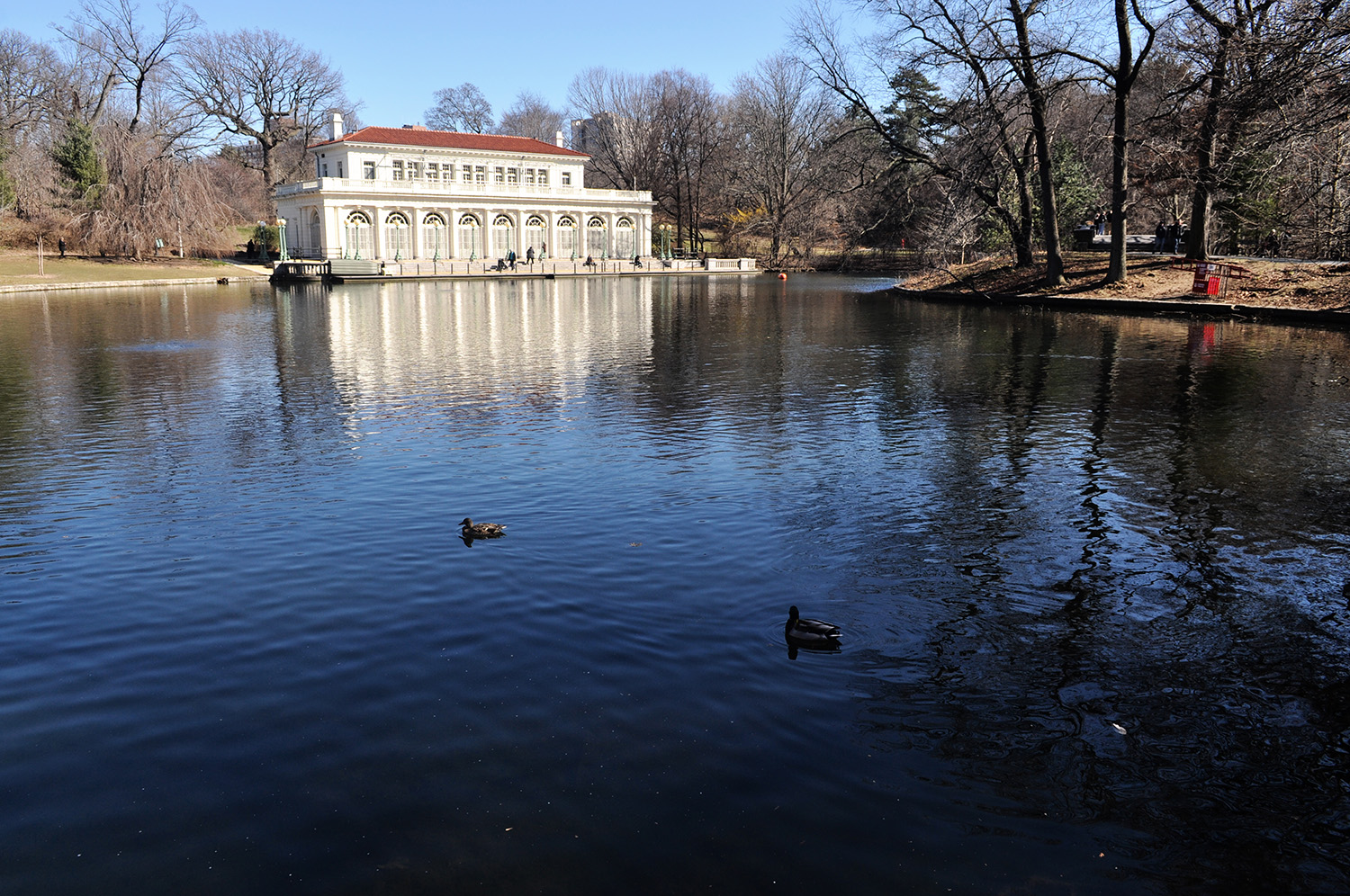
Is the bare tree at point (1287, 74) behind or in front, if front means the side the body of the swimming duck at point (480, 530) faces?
behind

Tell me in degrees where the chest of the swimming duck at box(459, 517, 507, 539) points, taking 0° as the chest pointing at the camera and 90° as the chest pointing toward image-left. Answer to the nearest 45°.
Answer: approximately 90°

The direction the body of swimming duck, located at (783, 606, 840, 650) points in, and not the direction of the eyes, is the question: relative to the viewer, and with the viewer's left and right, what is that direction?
facing to the left of the viewer

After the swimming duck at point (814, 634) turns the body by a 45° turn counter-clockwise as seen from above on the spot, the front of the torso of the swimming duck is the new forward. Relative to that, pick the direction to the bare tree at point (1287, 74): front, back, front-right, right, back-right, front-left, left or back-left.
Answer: back
